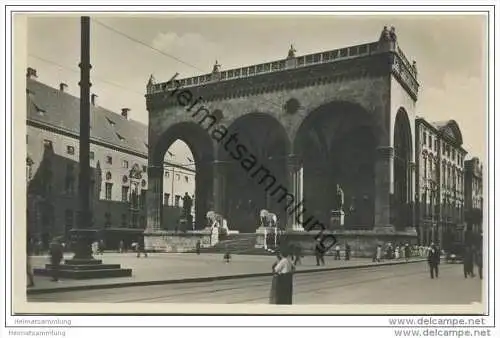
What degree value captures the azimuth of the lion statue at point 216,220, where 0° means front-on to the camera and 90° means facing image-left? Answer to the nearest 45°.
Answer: approximately 45°
